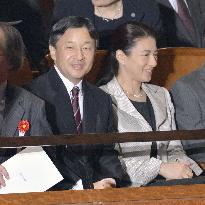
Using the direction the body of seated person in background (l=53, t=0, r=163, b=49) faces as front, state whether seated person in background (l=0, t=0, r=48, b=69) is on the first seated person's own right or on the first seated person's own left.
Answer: on the first seated person's own right

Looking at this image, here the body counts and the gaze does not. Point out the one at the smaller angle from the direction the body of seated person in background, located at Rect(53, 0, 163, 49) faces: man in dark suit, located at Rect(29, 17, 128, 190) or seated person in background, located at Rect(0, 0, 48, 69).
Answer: the man in dark suit

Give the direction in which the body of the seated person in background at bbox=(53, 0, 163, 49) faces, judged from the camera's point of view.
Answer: toward the camera

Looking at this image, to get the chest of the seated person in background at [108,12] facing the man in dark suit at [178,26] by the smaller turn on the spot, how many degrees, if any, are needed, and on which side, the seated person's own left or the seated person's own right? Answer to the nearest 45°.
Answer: approximately 135° to the seated person's own left

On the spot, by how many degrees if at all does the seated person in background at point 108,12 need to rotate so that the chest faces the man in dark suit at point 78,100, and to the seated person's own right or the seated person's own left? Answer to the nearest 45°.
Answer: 0° — they already face them

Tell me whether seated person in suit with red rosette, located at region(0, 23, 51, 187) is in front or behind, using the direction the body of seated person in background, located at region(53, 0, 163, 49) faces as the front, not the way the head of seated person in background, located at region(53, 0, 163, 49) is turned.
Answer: in front

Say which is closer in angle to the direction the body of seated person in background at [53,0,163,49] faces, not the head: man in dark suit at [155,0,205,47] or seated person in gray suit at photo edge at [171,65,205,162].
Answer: the seated person in gray suit at photo edge

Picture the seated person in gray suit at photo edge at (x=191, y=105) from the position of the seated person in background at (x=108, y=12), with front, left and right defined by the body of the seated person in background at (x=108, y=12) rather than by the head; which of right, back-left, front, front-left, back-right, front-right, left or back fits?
front-left
